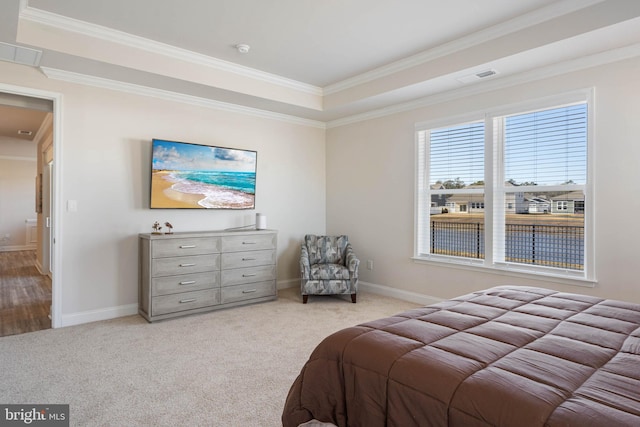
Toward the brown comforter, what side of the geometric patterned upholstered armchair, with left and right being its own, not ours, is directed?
front

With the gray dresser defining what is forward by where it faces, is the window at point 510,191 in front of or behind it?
in front

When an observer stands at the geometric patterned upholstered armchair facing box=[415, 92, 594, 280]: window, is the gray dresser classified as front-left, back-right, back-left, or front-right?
back-right

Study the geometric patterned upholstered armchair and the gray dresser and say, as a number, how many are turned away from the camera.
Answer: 0

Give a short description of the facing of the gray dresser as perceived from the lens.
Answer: facing the viewer and to the right of the viewer

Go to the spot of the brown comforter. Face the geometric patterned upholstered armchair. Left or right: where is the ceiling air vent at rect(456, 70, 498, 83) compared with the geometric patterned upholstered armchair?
right

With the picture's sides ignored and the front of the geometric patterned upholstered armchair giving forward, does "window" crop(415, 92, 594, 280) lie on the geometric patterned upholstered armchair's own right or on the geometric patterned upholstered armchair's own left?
on the geometric patterned upholstered armchair's own left

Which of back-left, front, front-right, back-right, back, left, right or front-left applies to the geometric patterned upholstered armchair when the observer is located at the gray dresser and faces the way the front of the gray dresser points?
front-left

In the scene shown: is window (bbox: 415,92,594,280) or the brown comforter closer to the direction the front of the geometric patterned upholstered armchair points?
the brown comforter

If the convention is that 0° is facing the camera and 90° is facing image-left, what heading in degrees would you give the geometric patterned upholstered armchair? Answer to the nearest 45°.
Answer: approximately 0°
